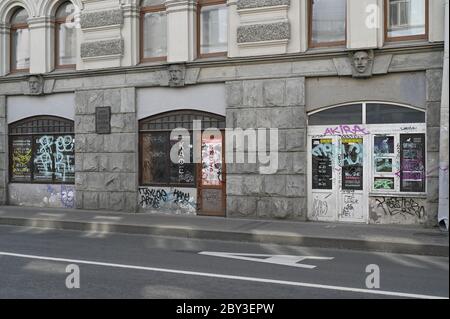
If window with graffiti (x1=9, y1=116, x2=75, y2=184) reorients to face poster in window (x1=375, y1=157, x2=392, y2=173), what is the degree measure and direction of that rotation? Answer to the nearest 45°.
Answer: approximately 45° to its left

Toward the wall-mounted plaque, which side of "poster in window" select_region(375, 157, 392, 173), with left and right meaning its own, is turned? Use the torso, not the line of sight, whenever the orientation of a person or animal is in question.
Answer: right

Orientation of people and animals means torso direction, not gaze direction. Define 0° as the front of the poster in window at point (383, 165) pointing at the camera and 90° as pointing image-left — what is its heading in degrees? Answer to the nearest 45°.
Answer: approximately 0°

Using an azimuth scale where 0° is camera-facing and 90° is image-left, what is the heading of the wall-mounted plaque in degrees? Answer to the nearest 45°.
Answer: approximately 0°

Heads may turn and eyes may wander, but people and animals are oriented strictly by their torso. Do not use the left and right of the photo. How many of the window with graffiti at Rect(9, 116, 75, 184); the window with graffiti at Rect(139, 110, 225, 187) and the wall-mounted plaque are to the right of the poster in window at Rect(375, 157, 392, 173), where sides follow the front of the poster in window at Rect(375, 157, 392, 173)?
3

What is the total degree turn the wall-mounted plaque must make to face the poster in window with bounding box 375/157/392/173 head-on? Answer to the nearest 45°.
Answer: approximately 45° to its left

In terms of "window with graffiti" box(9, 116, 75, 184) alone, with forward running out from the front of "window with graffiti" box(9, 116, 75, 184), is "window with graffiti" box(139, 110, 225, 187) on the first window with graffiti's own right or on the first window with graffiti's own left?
on the first window with graffiti's own left

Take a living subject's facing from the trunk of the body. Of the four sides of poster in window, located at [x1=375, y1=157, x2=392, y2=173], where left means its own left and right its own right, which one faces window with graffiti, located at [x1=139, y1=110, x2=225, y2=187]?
right

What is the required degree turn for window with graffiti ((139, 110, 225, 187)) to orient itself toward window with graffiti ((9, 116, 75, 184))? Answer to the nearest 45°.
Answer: approximately 135° to its right
